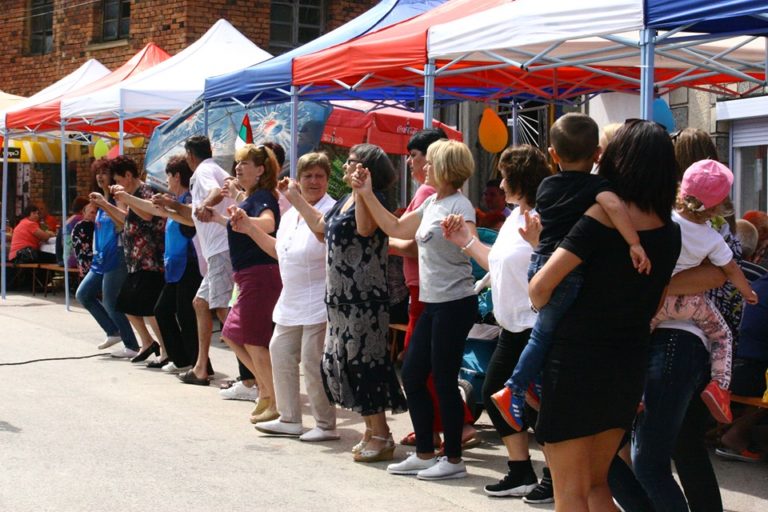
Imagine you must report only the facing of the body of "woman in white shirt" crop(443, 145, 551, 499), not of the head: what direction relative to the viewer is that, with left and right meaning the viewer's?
facing to the left of the viewer

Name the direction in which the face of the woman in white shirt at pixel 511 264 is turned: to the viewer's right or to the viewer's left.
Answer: to the viewer's left

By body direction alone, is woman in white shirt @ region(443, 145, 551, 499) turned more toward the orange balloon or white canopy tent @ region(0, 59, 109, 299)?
the white canopy tent

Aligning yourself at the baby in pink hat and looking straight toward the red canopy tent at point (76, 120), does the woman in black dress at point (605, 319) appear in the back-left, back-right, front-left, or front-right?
back-left

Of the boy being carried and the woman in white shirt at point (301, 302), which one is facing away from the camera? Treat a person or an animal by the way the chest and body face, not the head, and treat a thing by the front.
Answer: the boy being carried

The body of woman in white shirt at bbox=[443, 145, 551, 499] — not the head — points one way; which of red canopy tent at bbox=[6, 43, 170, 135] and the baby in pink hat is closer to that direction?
the red canopy tent

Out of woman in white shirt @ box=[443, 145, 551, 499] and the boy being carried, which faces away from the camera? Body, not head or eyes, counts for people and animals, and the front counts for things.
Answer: the boy being carried

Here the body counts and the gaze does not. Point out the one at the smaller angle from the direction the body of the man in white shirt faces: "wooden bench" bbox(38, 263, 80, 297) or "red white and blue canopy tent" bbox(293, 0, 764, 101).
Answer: the wooden bench

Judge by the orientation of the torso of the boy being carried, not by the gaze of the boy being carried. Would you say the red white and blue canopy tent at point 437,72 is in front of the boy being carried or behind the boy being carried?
in front

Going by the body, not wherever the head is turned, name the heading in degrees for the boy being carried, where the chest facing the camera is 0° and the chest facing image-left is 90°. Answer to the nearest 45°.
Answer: approximately 180°

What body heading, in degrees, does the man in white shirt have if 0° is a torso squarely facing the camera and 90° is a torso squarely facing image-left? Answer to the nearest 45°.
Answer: approximately 90°

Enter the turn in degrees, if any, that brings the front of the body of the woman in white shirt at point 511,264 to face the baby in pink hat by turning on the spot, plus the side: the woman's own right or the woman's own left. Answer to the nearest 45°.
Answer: approximately 135° to the woman's own left

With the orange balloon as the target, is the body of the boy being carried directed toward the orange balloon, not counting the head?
yes

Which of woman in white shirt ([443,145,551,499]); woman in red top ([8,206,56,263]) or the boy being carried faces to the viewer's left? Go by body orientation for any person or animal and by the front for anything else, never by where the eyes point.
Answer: the woman in white shirt

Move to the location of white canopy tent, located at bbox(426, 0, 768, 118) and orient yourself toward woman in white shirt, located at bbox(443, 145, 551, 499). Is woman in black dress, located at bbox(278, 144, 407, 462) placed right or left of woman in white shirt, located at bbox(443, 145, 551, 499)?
right

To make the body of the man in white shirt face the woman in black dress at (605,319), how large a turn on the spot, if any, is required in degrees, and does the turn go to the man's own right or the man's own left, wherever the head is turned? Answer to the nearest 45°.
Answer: approximately 90° to the man's own left

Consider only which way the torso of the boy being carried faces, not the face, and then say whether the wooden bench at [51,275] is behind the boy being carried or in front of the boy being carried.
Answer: in front
